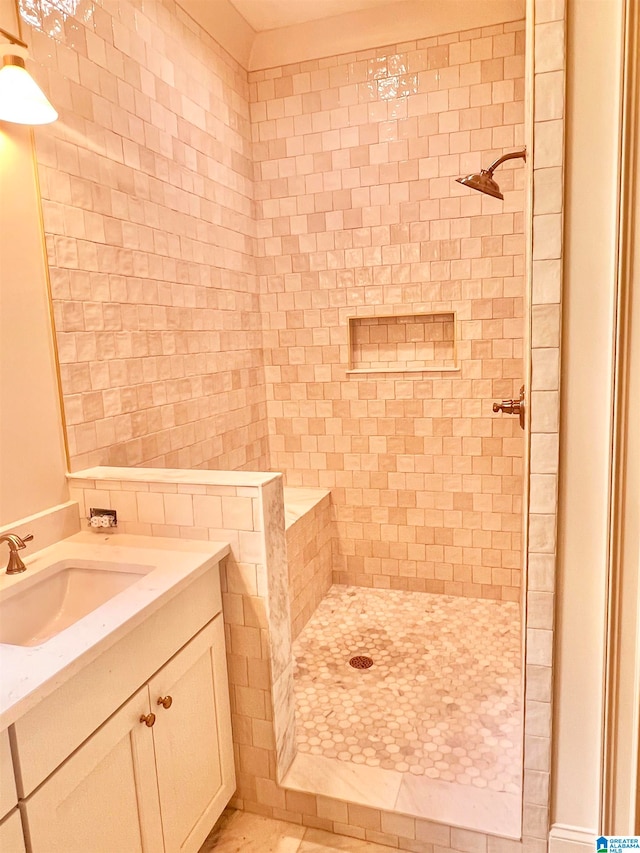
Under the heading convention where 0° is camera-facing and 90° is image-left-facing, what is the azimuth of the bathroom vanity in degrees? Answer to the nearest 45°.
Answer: approximately 315°

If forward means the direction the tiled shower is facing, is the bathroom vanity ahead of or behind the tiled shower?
ahead

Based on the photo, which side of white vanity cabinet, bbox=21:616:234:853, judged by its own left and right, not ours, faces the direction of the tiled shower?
left

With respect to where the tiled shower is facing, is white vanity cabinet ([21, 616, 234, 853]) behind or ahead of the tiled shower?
ahead

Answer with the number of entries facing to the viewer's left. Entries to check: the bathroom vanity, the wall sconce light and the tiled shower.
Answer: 0

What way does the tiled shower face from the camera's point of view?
toward the camera

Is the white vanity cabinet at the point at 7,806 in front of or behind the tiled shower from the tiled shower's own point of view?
in front
